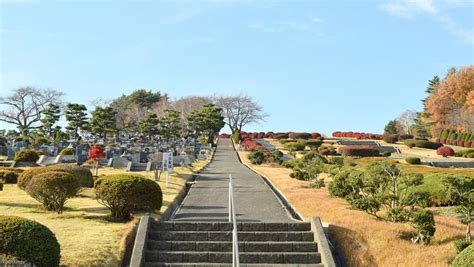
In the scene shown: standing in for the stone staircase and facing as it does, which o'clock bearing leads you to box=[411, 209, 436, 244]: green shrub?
The green shrub is roughly at 9 o'clock from the stone staircase.

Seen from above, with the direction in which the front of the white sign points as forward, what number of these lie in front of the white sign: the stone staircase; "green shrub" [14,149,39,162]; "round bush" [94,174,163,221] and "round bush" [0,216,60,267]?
3

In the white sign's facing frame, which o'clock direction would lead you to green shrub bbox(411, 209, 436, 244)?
The green shrub is roughly at 11 o'clock from the white sign.

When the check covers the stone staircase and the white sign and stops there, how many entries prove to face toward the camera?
2

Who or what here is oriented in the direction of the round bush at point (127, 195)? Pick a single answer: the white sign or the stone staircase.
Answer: the white sign

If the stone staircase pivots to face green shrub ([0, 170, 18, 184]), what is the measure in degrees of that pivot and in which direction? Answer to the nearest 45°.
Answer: approximately 135° to its right

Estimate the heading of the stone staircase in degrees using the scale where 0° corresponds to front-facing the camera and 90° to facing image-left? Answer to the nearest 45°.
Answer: approximately 0°

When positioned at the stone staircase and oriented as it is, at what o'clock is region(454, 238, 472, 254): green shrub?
The green shrub is roughly at 9 o'clock from the stone staircase.

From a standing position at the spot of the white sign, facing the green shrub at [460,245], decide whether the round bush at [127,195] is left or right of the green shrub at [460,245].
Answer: right

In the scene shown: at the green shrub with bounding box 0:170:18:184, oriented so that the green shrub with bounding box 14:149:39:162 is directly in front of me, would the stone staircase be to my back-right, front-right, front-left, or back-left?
back-right

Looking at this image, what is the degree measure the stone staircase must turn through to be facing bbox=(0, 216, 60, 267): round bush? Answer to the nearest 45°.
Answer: approximately 45° to its right
